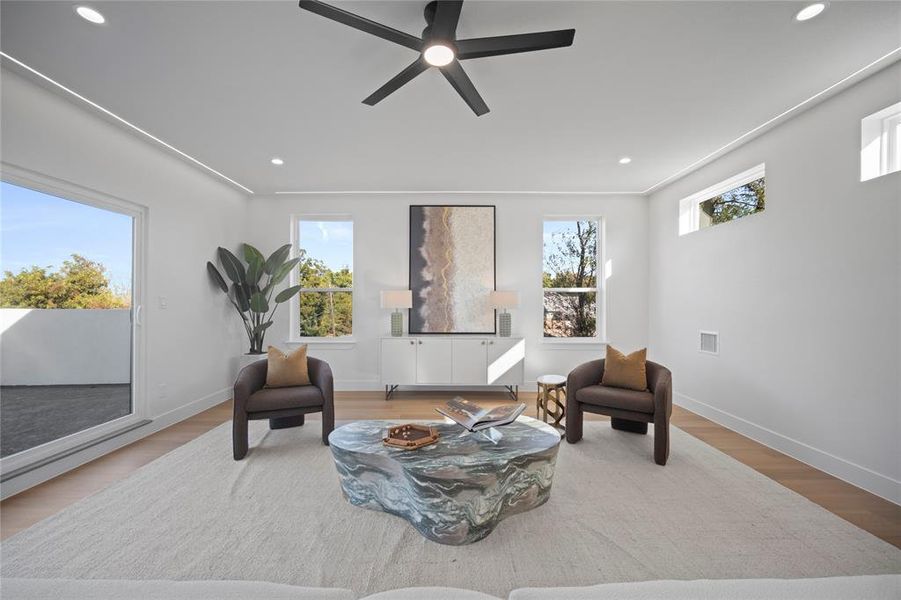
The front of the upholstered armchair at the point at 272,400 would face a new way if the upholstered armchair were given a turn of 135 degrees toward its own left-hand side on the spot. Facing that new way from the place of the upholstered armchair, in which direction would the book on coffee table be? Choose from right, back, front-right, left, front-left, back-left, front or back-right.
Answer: right

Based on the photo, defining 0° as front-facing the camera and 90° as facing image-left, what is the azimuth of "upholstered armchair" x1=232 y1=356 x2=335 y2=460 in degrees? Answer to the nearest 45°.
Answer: approximately 0°

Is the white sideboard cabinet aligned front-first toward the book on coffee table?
yes

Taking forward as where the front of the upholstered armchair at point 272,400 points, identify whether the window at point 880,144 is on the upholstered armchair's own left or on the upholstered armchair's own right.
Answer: on the upholstered armchair's own left

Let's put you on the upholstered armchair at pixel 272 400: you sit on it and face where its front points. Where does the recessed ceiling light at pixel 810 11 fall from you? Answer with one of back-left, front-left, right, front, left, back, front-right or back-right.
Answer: front-left

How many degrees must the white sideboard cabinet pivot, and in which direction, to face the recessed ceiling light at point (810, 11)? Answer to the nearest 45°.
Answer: approximately 45° to its left

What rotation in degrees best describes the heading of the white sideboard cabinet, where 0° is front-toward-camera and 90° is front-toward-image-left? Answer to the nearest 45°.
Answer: approximately 0°

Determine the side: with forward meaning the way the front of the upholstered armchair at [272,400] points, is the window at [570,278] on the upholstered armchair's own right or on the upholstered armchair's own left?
on the upholstered armchair's own left

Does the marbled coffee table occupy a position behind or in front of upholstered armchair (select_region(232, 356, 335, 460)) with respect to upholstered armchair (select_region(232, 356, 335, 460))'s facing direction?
in front

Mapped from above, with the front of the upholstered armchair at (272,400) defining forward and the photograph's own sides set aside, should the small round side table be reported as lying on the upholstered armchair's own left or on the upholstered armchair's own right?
on the upholstered armchair's own left

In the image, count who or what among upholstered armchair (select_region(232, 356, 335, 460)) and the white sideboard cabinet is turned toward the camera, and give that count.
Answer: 2

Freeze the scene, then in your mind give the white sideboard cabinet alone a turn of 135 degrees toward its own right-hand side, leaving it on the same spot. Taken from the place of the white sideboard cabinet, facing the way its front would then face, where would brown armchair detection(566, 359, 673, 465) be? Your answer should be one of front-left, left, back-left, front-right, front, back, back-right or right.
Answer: back

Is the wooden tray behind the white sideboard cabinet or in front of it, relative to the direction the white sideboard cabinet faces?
in front

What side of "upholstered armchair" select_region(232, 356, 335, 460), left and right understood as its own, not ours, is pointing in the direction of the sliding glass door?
right

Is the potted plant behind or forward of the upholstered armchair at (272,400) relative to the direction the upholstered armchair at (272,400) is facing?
behind

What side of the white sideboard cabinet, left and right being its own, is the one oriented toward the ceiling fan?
front

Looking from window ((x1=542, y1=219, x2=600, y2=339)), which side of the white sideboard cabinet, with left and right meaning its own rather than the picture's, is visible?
left

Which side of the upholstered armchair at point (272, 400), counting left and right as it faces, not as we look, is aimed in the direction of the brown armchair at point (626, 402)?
left
